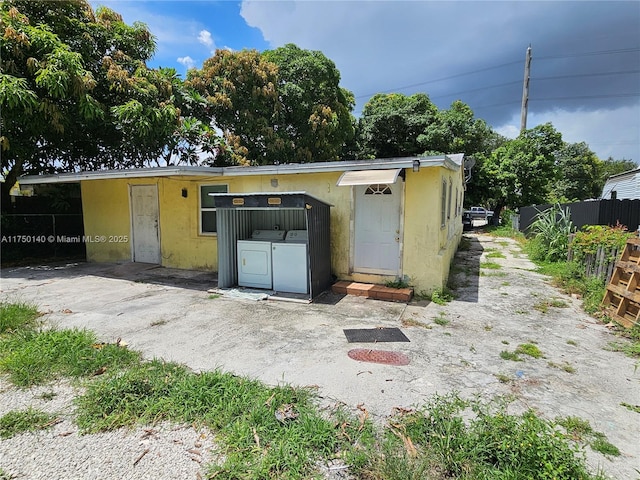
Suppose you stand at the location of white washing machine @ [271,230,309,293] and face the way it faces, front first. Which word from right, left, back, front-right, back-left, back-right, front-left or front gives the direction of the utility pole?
back-left

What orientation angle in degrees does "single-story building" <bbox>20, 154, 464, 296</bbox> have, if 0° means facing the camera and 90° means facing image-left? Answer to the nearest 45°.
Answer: approximately 0°

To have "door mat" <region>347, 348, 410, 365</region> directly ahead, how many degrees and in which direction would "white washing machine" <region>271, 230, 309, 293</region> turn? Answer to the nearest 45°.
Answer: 0° — it already faces it

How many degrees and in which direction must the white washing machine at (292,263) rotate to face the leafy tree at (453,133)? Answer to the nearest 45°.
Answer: approximately 135° to its left

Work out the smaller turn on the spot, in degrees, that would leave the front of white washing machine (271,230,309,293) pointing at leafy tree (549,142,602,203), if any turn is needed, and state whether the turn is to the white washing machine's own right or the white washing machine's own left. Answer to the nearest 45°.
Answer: approximately 135° to the white washing machine's own left

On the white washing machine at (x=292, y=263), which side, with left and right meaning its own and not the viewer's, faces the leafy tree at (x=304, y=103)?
back

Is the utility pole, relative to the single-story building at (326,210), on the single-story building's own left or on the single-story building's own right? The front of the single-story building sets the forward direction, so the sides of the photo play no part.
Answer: on the single-story building's own left

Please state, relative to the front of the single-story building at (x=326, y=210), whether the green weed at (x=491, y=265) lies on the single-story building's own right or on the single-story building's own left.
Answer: on the single-story building's own left

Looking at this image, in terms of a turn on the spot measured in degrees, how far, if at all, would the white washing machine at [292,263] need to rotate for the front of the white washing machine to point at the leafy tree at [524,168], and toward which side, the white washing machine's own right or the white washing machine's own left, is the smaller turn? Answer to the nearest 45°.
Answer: approximately 135° to the white washing machine's own left

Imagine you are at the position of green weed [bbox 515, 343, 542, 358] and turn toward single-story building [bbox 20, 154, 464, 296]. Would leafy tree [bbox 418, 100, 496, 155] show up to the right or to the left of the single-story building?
right

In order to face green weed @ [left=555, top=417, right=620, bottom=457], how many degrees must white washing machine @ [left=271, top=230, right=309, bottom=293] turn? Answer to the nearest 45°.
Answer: approximately 45° to its left

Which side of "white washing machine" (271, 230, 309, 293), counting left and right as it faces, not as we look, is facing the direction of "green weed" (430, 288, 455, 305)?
left

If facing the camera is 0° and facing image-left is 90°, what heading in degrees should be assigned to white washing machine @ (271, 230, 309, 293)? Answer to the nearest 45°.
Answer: approximately 0°

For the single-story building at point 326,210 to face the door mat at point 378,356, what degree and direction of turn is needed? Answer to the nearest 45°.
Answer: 0° — it already faces it
